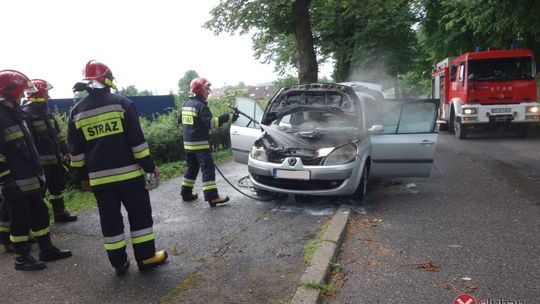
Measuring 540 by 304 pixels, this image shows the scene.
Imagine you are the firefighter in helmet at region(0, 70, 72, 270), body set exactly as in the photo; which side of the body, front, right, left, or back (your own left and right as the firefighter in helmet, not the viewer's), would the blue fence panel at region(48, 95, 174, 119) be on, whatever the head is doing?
left

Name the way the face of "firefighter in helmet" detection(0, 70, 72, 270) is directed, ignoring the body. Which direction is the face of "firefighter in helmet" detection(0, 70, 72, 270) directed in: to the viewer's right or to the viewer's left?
to the viewer's right

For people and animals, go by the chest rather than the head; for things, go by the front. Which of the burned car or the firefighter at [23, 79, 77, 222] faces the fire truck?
the firefighter

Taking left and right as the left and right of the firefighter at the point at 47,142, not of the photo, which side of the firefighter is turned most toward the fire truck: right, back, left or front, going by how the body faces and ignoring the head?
front

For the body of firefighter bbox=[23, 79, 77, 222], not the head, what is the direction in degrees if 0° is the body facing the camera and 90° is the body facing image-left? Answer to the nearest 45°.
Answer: approximately 270°

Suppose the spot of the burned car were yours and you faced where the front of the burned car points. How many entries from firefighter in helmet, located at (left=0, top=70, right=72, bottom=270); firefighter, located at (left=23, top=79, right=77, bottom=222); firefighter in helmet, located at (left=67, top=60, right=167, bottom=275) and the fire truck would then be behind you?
1

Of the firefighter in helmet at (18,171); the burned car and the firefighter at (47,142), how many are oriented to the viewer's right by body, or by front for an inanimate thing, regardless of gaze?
2

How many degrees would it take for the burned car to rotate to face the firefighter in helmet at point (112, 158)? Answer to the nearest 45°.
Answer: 0° — it already faces them

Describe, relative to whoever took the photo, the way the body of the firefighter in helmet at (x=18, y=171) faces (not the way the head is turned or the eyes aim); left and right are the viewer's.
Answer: facing to the right of the viewer

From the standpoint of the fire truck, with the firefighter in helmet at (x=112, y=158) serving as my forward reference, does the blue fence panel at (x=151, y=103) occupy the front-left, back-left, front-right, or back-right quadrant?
front-right

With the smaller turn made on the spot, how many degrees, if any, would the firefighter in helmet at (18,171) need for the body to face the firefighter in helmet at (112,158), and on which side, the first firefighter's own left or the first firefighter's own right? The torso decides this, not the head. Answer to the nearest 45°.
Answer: approximately 45° to the first firefighter's own right

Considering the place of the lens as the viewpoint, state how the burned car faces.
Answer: facing the viewer and to the left of the viewer

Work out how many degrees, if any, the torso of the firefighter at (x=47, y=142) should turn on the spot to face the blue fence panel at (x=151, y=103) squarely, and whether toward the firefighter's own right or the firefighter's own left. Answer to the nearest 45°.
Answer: approximately 90° to the firefighter's own left

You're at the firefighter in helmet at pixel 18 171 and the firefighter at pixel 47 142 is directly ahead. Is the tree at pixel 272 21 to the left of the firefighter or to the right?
right

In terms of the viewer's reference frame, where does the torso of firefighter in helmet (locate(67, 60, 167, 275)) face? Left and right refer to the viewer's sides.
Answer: facing away from the viewer and to the right of the viewer
